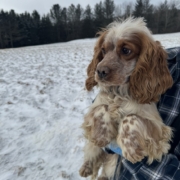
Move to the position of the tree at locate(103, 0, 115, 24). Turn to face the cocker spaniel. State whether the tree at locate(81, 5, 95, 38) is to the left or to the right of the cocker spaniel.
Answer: right

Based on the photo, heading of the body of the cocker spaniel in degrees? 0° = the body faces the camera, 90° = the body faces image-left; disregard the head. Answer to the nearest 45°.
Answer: approximately 45°

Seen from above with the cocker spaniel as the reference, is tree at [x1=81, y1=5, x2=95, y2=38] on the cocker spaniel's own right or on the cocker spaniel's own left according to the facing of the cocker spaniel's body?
on the cocker spaniel's own right

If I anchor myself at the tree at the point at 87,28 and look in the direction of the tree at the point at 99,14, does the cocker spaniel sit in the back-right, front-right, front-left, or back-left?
back-right

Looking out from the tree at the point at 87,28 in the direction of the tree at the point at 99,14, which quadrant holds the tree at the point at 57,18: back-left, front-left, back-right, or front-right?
back-left

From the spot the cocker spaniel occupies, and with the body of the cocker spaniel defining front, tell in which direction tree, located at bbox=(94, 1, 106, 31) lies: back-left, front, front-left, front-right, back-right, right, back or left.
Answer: back-right

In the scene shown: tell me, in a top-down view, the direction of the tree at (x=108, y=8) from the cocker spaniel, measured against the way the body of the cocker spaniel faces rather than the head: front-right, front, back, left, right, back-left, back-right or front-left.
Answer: back-right
